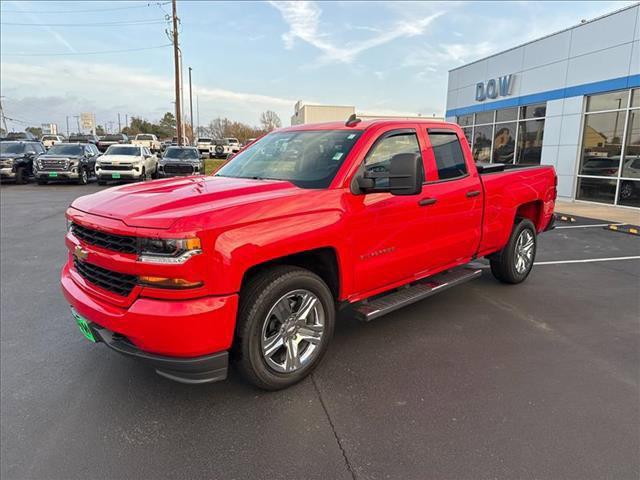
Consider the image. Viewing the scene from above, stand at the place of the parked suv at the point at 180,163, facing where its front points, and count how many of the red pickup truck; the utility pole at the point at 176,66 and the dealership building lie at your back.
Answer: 1

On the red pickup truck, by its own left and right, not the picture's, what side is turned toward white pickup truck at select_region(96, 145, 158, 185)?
right

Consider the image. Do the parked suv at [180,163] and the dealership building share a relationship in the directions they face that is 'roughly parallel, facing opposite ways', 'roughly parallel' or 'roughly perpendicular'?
roughly perpendicular

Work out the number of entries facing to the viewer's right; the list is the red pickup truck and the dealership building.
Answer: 0

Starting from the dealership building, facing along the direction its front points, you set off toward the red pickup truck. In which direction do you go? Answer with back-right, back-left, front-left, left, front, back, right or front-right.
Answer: front-left

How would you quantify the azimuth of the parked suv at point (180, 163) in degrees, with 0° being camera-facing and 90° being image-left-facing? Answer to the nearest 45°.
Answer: approximately 0°

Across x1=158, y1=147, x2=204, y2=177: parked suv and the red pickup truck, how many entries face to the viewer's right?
0

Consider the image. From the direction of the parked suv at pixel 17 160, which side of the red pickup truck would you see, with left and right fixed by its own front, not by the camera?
right

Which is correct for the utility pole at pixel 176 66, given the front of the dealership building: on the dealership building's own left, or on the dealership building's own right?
on the dealership building's own right

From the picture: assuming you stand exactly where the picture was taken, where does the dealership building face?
facing the viewer and to the left of the viewer
